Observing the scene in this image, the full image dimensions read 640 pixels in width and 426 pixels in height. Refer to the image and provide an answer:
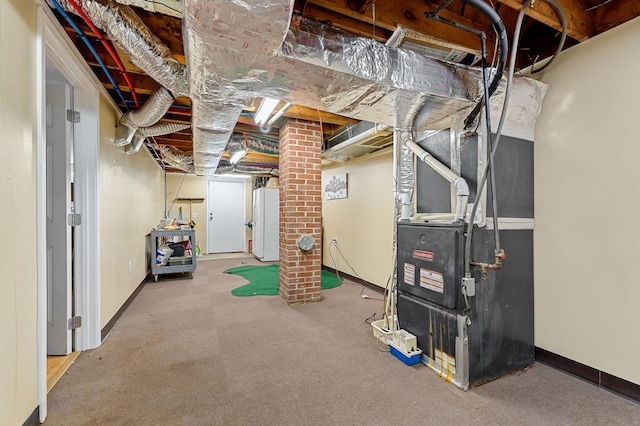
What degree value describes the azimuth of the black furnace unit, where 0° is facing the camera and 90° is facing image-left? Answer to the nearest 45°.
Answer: approximately 45°

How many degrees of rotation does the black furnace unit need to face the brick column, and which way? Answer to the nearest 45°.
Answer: approximately 45° to its right

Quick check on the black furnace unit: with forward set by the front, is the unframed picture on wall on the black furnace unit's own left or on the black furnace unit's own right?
on the black furnace unit's own right
